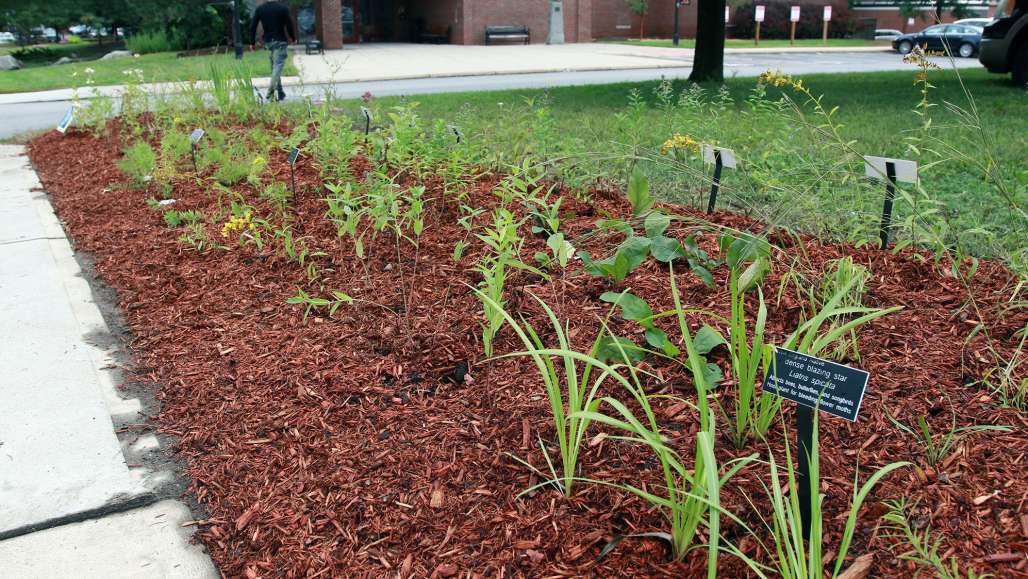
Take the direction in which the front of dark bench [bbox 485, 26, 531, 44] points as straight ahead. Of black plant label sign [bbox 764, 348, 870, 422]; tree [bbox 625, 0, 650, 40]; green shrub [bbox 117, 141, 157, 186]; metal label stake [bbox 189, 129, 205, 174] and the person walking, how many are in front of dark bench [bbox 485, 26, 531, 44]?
4

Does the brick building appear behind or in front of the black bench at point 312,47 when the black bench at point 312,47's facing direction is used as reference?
behind

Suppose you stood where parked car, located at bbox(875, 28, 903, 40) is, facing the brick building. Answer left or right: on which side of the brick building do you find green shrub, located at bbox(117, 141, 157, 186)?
left

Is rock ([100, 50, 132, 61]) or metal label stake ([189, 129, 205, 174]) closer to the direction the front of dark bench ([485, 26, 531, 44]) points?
the metal label stake

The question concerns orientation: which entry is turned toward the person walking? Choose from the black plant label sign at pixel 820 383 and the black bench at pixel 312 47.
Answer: the black bench
